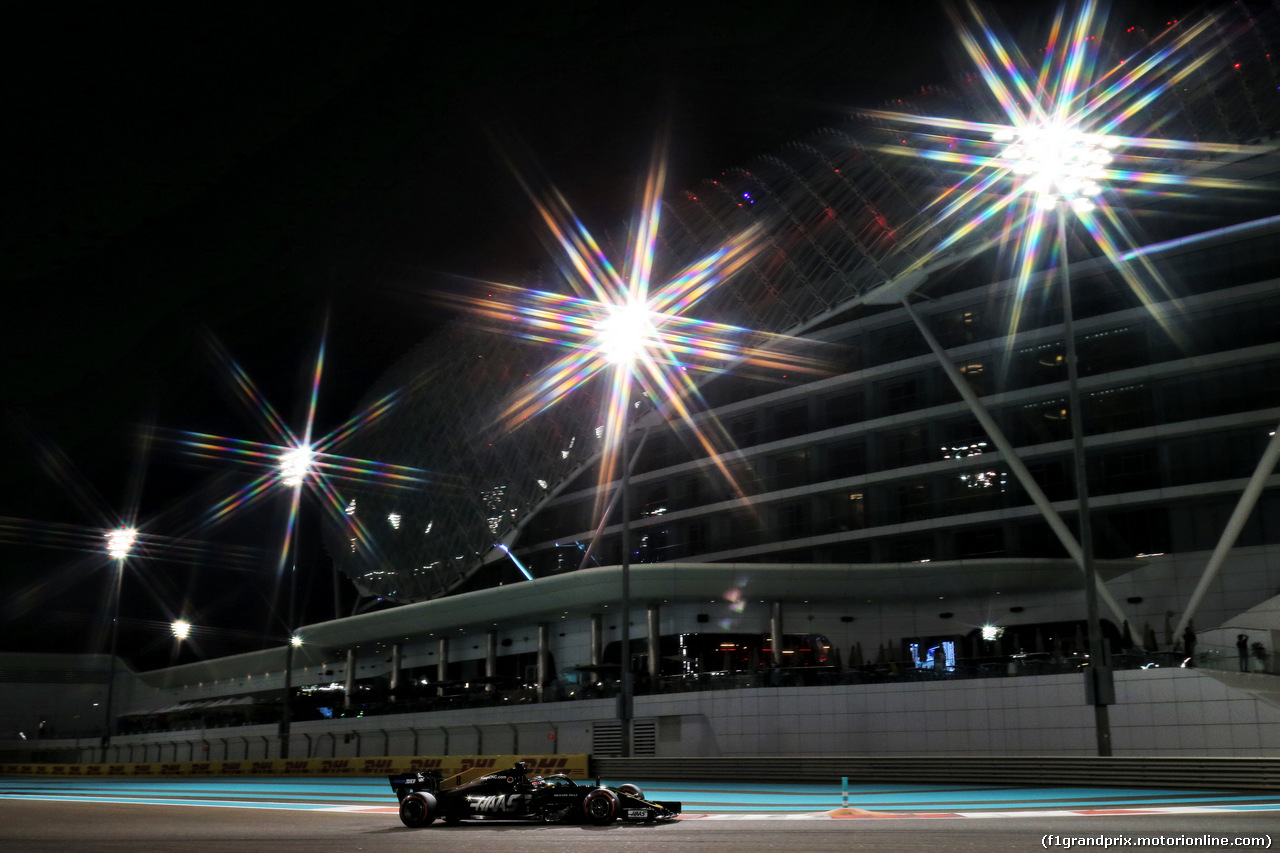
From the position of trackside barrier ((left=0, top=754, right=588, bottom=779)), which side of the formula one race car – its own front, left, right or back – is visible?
left

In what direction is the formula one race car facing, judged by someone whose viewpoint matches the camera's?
facing to the right of the viewer

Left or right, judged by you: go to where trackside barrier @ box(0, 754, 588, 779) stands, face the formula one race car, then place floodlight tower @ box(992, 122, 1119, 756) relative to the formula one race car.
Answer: left
